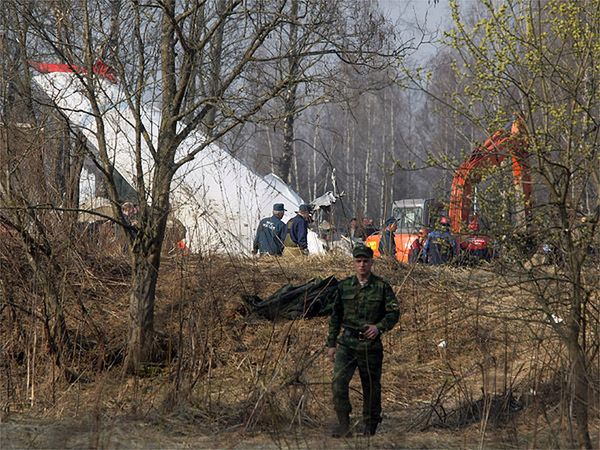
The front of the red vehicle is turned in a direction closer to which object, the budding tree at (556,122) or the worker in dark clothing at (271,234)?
the budding tree

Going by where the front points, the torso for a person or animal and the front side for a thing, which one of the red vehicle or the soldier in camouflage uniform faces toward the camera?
the soldier in camouflage uniform

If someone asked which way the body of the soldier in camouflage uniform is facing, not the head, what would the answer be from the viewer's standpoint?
toward the camera

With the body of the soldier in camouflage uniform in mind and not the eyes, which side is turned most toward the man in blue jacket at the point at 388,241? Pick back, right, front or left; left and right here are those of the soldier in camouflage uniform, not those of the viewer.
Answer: back

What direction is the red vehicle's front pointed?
to the viewer's right

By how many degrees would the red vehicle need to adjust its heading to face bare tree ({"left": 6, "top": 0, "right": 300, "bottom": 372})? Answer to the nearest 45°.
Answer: approximately 180°

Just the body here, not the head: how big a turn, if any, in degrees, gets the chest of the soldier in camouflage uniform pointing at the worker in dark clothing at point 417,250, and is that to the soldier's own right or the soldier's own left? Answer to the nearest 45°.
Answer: approximately 180°

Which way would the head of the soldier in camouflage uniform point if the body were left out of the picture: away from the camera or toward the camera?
toward the camera
